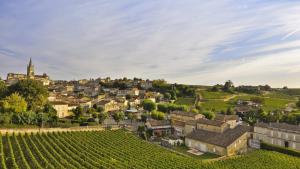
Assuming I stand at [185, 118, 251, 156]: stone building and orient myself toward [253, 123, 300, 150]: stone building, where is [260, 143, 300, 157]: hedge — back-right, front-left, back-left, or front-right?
front-right

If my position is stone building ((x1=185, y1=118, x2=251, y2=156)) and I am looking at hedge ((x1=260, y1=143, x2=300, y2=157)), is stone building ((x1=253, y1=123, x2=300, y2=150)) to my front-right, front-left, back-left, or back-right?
front-left

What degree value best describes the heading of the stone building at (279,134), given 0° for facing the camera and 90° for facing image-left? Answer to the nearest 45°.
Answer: approximately 45°

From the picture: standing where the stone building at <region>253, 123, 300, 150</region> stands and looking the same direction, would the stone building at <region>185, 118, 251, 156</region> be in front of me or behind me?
in front
